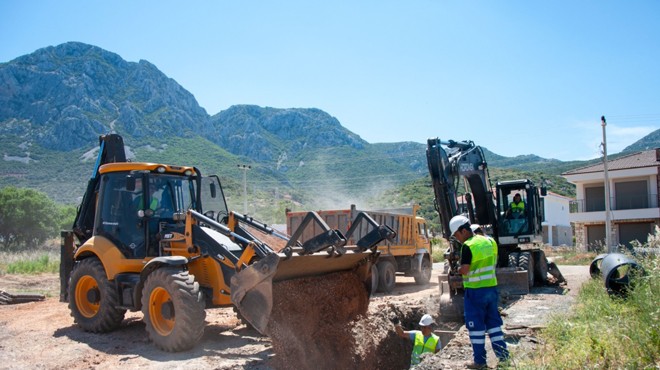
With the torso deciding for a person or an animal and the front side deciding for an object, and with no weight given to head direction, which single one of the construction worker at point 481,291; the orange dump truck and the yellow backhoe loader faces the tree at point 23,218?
the construction worker

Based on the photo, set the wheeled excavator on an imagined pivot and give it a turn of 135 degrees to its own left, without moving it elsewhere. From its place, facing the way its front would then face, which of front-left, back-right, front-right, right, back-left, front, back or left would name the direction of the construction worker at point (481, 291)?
right

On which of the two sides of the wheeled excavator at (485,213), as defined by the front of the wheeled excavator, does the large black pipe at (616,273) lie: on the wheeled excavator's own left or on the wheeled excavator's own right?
on the wheeled excavator's own left

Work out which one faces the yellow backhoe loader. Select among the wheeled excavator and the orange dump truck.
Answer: the wheeled excavator

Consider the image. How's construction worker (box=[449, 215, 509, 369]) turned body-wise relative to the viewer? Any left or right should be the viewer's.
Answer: facing away from the viewer and to the left of the viewer

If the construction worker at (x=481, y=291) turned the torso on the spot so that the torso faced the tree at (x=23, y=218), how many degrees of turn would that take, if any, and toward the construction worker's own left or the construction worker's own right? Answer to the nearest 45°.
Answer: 0° — they already face it

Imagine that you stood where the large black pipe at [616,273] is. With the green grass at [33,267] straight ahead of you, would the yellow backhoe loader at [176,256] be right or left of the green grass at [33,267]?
left

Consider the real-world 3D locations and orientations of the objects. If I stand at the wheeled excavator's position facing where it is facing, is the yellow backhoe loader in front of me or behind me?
in front

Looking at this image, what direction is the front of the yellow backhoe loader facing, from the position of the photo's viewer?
facing the viewer and to the right of the viewer

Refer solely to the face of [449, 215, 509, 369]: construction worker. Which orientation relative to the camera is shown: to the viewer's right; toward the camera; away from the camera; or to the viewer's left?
to the viewer's left

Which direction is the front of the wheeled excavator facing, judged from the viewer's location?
facing the viewer and to the left of the viewer

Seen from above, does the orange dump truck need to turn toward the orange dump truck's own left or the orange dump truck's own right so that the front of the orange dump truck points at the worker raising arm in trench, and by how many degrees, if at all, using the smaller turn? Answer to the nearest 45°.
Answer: approximately 135° to the orange dump truck's own right

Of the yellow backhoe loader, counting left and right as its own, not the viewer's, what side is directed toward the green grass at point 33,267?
back

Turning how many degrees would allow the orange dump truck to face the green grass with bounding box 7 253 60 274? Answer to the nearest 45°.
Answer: approximately 135° to its left

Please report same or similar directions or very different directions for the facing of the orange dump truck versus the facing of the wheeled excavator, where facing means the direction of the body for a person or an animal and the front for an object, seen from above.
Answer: very different directions
